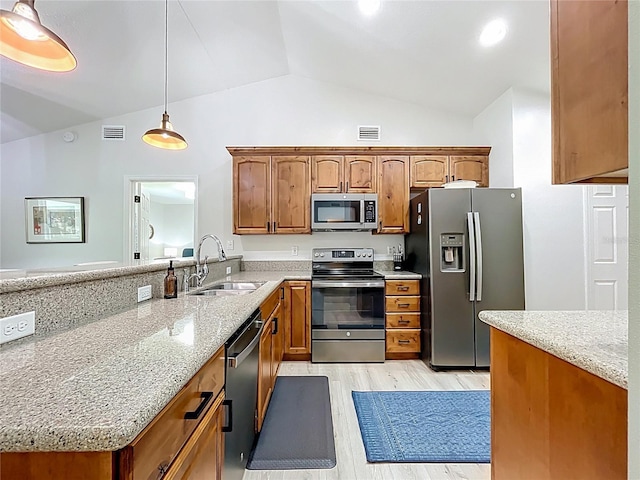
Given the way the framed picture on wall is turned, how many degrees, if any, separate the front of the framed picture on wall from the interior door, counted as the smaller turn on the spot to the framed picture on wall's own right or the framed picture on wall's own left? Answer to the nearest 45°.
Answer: approximately 45° to the framed picture on wall's own left

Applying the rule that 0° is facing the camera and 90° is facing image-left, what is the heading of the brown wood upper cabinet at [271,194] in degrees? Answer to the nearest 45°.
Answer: approximately 0°

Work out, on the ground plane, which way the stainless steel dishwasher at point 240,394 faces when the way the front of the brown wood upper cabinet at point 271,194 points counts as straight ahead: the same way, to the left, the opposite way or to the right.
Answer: to the left

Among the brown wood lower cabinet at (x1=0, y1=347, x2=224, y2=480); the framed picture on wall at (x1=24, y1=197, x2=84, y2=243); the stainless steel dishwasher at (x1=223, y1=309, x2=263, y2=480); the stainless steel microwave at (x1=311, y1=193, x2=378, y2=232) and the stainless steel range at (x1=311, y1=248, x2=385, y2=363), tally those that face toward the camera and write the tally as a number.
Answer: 3

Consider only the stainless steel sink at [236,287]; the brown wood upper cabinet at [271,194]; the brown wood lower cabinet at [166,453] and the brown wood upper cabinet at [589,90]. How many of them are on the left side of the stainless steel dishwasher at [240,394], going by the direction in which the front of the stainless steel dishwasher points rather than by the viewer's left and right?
2

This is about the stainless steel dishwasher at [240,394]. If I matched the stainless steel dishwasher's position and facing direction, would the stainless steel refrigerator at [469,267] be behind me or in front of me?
in front

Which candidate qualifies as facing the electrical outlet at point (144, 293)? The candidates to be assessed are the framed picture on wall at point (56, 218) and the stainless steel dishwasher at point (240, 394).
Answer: the framed picture on wall

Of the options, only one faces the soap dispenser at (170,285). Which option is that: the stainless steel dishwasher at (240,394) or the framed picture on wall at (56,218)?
the framed picture on wall

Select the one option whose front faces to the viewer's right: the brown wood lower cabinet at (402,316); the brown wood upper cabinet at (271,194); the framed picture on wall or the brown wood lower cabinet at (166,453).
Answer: the brown wood lower cabinet at (166,453)

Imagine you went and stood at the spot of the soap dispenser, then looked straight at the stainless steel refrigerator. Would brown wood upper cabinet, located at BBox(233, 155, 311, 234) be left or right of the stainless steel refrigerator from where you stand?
left

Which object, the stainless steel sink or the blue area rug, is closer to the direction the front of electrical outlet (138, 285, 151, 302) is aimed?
the blue area rug

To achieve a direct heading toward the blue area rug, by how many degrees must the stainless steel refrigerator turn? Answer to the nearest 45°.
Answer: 0° — it already faces it
